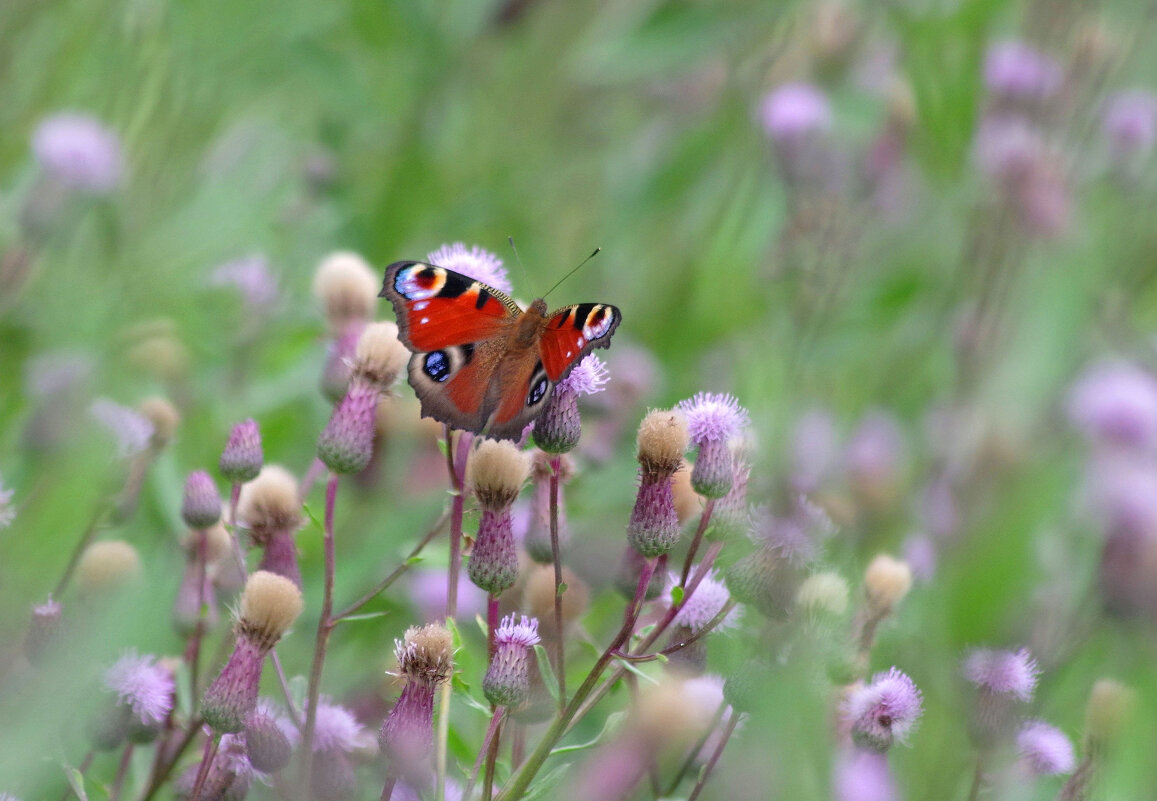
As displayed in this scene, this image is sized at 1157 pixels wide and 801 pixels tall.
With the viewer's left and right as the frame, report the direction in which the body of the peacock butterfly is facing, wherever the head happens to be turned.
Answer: facing away from the viewer and to the right of the viewer

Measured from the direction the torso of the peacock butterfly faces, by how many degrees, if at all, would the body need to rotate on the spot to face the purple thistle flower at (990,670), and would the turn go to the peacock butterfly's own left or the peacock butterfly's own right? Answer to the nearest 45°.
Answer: approximately 135° to the peacock butterfly's own right
